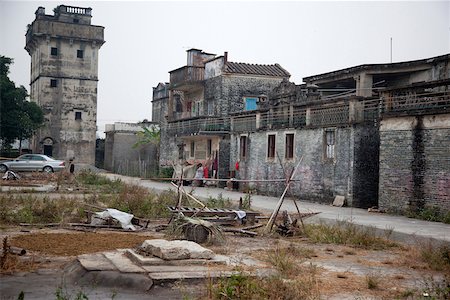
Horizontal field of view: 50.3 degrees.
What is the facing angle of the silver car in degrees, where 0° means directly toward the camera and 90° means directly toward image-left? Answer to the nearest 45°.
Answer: approximately 90°

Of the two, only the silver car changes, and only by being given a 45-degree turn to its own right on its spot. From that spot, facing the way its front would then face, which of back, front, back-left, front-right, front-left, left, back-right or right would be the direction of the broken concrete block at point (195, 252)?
back-left

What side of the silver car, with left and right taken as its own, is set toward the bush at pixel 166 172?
back

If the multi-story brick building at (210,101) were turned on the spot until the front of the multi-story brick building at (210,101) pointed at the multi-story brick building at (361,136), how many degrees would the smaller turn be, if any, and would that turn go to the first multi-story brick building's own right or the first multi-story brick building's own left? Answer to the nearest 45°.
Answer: approximately 90° to the first multi-story brick building's own left

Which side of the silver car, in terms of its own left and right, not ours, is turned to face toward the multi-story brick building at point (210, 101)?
back

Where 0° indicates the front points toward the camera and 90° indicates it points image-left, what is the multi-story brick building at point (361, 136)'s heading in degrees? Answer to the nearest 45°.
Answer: approximately 45°

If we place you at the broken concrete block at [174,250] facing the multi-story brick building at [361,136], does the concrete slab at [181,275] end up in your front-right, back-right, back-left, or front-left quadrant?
back-right

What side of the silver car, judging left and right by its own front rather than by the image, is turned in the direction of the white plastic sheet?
left

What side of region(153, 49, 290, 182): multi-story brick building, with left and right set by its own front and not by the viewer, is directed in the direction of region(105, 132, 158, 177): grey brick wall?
right

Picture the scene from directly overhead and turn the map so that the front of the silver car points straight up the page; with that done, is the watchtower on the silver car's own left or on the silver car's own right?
on the silver car's own right

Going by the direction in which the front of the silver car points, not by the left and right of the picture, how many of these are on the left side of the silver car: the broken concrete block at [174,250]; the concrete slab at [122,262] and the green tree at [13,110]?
2

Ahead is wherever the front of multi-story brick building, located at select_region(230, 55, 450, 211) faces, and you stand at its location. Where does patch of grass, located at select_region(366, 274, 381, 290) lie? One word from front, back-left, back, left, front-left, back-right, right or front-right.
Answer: front-left

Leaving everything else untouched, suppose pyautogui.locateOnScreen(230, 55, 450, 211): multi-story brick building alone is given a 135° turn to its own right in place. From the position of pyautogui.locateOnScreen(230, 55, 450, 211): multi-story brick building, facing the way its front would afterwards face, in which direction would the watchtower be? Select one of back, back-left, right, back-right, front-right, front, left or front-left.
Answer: front-left

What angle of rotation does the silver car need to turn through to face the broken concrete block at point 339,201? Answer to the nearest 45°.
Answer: approximately 135° to its left
